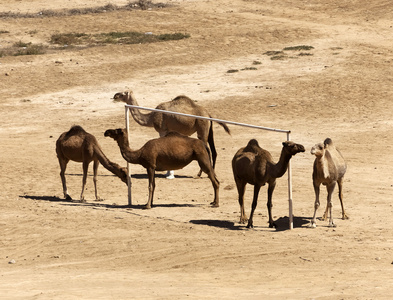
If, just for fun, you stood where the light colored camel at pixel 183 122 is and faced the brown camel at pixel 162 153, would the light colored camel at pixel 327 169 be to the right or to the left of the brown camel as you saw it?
left

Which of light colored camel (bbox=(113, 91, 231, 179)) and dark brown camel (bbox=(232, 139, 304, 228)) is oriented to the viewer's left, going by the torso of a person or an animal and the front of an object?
the light colored camel

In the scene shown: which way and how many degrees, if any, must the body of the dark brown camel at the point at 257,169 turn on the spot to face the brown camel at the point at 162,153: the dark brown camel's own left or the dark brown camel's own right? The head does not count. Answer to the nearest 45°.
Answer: approximately 180°

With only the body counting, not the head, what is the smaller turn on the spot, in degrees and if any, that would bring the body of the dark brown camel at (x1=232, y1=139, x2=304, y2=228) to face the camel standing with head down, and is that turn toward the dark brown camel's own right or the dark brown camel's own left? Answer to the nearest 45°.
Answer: approximately 180°

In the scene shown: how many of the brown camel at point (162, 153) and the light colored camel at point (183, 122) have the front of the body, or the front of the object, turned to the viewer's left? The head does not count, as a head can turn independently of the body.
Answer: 2

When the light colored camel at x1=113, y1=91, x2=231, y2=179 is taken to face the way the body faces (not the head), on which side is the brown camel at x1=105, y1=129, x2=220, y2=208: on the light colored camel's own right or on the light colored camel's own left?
on the light colored camel's own left

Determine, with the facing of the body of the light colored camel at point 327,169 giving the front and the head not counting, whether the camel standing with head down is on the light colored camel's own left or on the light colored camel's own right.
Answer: on the light colored camel's own right

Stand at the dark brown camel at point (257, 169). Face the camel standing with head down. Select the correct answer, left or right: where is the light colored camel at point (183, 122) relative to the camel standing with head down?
right

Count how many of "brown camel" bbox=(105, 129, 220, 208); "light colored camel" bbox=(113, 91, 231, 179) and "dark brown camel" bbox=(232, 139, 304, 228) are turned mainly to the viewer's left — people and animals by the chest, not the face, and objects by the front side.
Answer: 2

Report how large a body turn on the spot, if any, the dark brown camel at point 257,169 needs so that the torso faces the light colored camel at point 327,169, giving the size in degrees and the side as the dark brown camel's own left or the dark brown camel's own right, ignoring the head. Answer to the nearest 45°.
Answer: approximately 45° to the dark brown camel's own left

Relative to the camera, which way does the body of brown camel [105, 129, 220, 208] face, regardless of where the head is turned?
to the viewer's left

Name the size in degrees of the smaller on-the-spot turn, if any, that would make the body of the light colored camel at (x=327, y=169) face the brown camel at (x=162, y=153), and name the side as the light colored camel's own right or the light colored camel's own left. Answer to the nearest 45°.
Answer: approximately 45° to the light colored camel's own right

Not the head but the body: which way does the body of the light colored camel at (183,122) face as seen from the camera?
to the viewer's left
